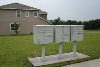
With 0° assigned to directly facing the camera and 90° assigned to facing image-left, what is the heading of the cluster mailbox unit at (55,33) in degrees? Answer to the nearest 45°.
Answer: approximately 315°
